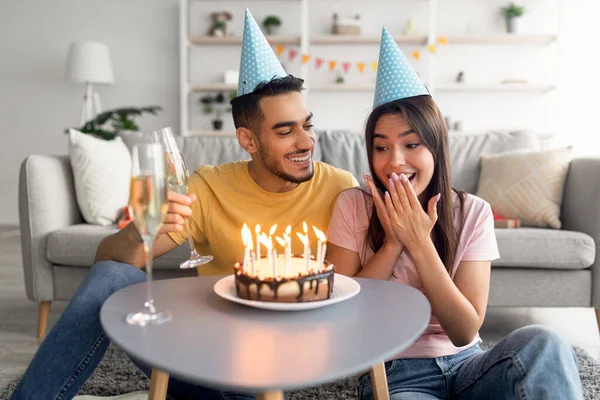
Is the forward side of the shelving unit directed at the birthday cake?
yes

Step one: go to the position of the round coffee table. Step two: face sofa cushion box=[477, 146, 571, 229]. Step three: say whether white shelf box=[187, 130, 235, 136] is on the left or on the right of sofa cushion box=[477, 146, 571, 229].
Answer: left

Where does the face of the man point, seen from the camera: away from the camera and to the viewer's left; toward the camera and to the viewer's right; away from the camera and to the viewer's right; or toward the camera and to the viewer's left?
toward the camera and to the viewer's right

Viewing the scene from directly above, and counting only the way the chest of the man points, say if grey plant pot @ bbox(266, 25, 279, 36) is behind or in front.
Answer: behind

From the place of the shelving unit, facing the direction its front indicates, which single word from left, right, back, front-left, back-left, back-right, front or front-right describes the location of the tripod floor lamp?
right

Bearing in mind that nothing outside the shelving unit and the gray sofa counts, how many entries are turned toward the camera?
2

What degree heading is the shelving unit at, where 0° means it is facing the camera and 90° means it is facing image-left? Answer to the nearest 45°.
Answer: approximately 0°

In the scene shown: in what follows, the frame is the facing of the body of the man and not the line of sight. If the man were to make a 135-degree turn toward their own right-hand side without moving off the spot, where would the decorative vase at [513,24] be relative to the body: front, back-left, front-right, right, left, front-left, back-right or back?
right

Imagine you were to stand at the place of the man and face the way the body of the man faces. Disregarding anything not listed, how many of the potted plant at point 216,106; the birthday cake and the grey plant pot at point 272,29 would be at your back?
2
